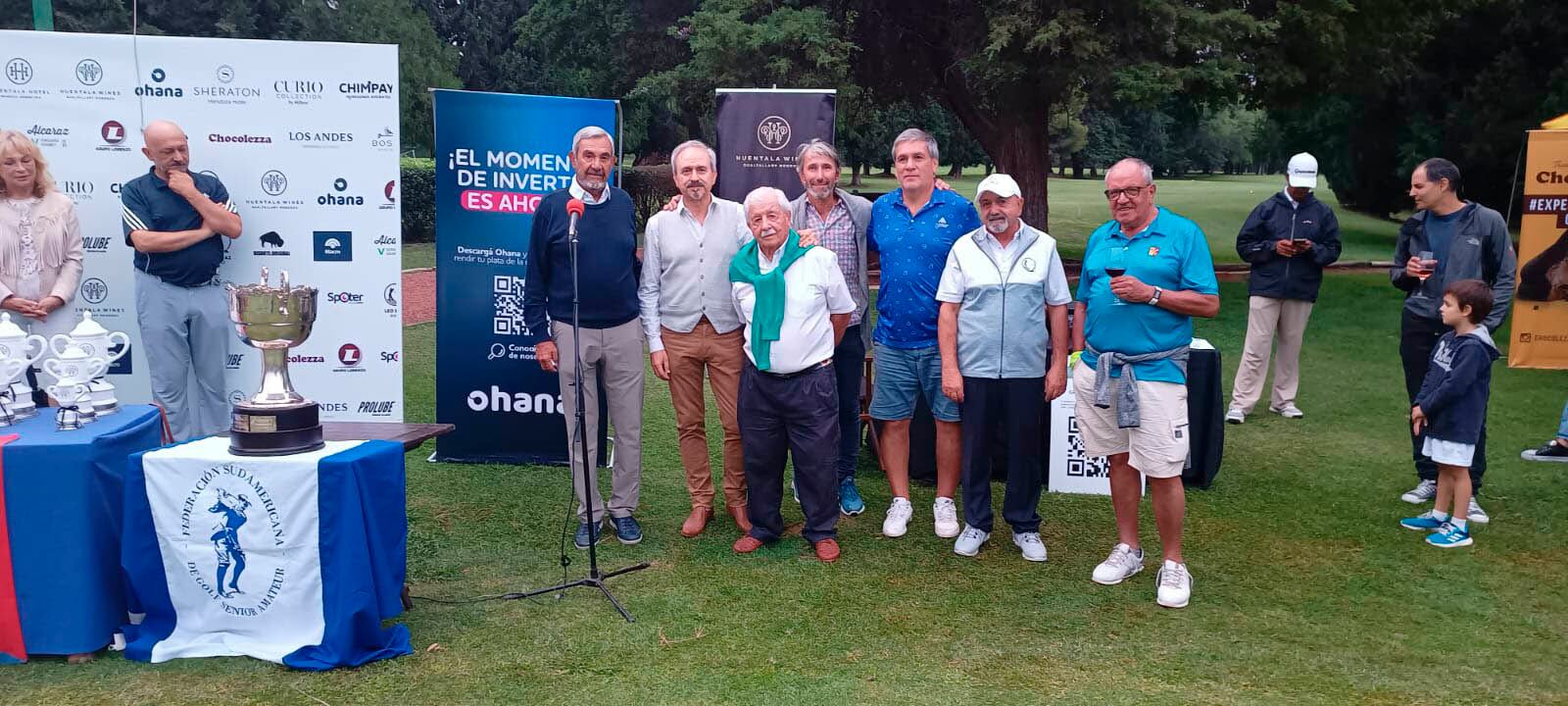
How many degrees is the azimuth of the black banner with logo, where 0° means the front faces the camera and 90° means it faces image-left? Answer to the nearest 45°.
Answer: approximately 0°

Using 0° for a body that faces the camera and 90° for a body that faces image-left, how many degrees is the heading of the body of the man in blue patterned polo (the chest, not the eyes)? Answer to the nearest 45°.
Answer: approximately 0°

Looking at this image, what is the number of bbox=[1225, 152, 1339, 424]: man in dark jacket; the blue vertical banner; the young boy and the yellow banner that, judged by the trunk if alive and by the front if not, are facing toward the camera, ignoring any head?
3

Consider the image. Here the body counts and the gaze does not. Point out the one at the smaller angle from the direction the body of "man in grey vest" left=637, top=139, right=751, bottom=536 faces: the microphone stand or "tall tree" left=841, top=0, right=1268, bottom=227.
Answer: the microphone stand

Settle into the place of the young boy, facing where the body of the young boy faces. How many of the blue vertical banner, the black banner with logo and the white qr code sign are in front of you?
3

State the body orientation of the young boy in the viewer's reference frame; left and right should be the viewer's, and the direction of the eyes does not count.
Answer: facing to the left of the viewer

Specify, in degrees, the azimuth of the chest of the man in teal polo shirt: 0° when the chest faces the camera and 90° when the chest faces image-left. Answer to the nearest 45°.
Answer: approximately 45°

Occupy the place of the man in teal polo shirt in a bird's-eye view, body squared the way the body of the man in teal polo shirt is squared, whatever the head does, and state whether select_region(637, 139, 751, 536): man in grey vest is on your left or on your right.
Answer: on your right
